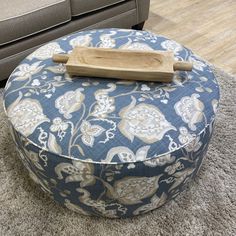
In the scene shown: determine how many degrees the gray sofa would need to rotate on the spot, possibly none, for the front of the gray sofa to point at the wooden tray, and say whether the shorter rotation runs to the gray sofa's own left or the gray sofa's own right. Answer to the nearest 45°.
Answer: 0° — it already faces it

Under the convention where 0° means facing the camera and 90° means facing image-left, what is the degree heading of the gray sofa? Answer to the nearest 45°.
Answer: approximately 315°
